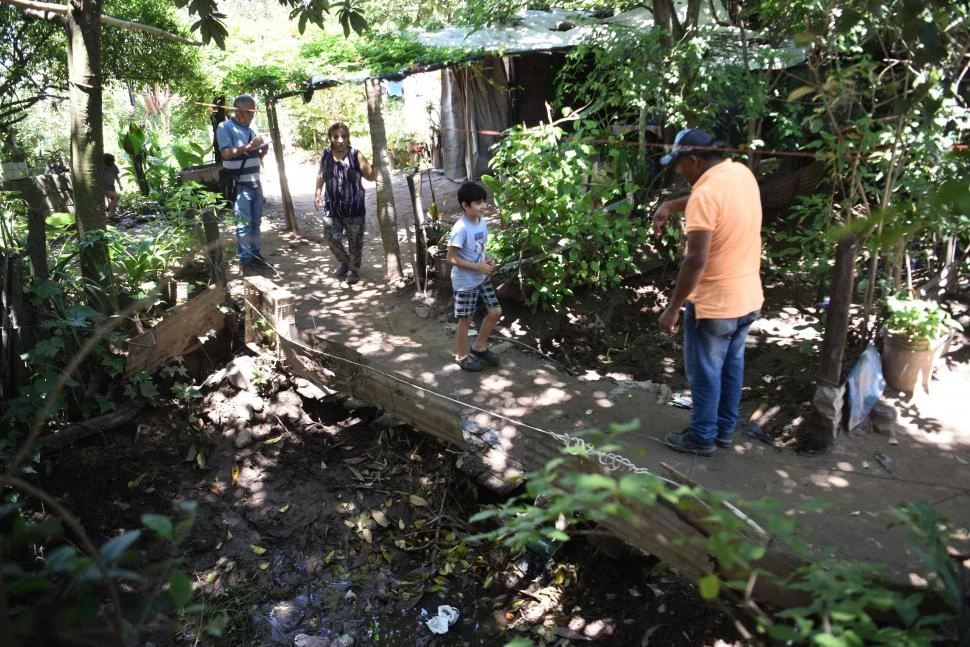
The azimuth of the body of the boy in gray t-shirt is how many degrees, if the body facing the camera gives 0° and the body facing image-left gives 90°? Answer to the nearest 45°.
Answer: approximately 315°

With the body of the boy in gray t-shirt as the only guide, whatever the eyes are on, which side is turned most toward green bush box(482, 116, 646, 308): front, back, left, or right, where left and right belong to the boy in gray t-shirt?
left

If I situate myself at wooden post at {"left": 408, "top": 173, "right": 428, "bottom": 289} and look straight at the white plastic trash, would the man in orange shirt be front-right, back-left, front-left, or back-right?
front-left

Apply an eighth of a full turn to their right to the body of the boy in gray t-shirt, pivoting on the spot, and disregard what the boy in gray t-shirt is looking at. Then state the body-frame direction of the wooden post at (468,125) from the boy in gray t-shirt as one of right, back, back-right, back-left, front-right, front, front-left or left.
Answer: back

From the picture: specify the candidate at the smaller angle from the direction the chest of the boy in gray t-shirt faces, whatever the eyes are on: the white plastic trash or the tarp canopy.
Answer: the white plastic trash

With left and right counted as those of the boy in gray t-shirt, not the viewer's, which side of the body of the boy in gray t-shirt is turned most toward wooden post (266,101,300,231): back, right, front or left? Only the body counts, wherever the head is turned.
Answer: back

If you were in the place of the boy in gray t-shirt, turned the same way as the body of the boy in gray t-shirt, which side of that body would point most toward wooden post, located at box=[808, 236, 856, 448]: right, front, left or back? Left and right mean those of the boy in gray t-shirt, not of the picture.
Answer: front

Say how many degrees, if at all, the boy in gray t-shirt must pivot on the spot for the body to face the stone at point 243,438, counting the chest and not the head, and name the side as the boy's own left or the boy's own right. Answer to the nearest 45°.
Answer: approximately 135° to the boy's own right

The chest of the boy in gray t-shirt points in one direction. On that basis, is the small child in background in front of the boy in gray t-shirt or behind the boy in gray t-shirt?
behind

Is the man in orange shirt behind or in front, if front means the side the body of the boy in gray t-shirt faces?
in front

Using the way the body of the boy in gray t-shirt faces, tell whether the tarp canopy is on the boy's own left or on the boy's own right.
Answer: on the boy's own left

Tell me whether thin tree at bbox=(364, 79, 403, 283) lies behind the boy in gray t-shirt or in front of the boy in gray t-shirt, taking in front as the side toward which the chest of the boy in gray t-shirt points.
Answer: behind

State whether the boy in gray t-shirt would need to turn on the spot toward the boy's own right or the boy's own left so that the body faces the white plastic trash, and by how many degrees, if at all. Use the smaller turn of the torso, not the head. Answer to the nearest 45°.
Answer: approximately 45° to the boy's own right

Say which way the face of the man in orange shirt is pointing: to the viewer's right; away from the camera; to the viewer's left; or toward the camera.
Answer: to the viewer's left
